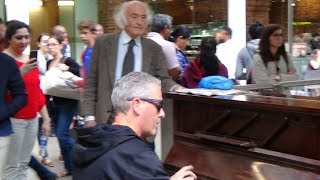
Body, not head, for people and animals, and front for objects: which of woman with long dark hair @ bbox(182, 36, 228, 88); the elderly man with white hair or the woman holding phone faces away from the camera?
the woman with long dark hair

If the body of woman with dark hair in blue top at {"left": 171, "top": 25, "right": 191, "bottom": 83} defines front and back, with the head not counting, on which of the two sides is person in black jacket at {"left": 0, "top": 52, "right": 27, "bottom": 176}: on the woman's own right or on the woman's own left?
on the woman's own right

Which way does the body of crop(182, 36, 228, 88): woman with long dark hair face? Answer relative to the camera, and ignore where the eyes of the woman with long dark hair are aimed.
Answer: away from the camera

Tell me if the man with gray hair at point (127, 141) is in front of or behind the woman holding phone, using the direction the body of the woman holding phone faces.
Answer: in front

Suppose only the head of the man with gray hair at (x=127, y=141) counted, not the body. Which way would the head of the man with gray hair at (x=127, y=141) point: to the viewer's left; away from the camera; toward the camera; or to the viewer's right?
to the viewer's right

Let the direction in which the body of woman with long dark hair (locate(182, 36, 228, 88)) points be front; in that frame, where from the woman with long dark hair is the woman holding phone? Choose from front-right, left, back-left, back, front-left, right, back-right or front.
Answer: back-left
